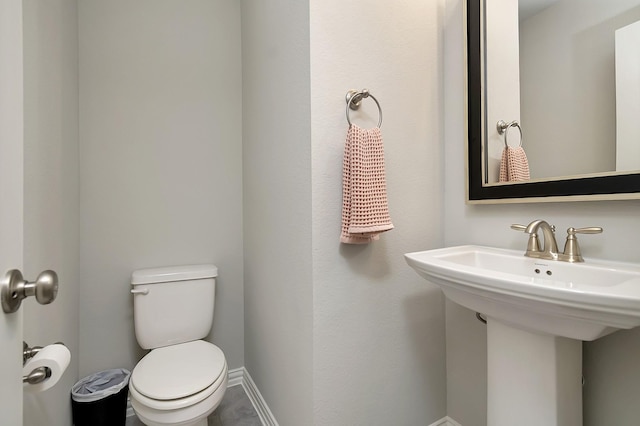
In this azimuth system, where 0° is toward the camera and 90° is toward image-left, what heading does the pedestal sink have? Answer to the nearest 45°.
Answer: approximately 45°

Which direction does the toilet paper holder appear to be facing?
to the viewer's right

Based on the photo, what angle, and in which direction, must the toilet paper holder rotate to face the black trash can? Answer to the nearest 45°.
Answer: approximately 90° to its left

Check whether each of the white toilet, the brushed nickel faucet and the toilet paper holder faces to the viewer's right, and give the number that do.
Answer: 1

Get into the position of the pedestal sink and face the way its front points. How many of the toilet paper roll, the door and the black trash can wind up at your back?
0

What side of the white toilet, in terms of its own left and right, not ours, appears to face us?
front

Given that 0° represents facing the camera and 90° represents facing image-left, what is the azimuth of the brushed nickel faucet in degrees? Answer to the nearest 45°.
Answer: approximately 45°

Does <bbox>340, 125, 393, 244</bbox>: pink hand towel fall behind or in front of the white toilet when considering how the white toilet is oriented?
in front

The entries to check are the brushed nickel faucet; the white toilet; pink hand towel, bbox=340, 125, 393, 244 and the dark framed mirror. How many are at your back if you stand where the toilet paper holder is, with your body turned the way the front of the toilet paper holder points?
0

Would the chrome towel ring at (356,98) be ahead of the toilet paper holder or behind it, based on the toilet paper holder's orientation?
ahead

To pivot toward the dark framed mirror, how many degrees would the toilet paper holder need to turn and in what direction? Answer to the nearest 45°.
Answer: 0° — it already faces it

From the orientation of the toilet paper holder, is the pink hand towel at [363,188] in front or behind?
in front

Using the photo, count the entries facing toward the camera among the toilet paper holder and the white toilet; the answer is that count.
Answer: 1

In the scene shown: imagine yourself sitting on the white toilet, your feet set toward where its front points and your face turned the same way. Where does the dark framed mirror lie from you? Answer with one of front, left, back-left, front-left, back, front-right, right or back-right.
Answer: front-left
